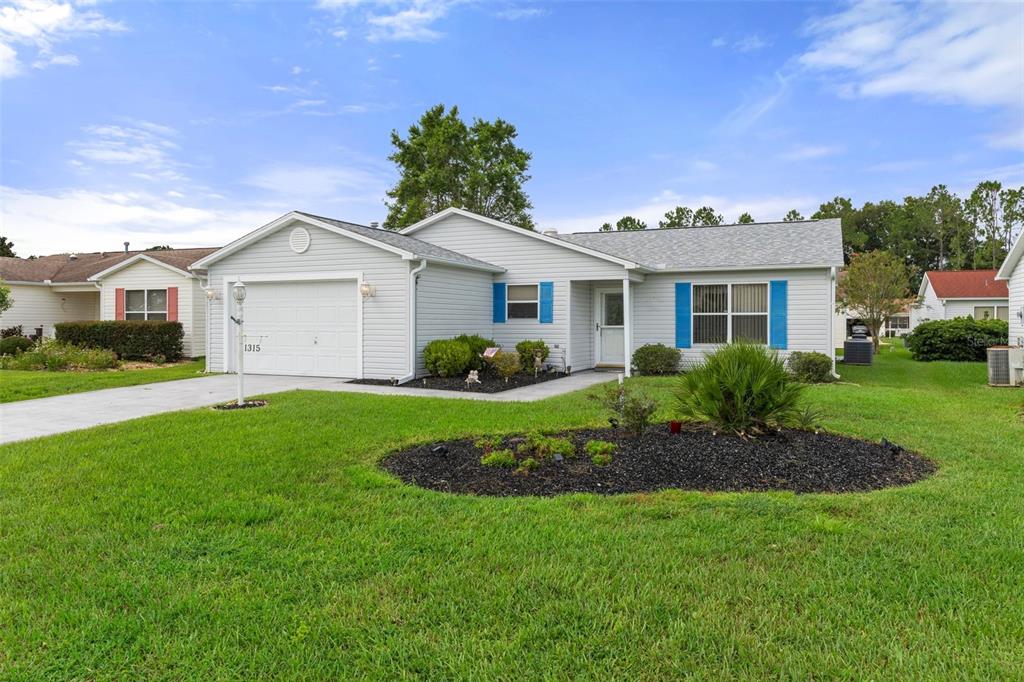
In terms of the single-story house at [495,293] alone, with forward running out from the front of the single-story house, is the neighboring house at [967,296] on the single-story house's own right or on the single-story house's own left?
on the single-story house's own left

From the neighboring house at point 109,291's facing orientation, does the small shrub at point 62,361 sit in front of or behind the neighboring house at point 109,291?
in front

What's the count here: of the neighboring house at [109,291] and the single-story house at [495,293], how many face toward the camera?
2

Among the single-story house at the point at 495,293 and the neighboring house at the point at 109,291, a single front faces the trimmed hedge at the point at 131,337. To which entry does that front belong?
the neighboring house

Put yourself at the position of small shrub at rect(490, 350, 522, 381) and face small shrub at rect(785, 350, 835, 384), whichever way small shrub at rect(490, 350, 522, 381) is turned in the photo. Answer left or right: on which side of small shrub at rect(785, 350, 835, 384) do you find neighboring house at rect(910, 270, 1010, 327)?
left

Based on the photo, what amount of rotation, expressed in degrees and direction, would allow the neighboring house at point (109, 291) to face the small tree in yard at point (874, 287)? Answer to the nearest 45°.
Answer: approximately 90° to its left

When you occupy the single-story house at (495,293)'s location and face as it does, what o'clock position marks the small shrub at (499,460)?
The small shrub is roughly at 12 o'clock from the single-story house.

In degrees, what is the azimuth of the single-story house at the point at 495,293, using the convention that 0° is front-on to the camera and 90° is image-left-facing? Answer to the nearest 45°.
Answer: approximately 0°

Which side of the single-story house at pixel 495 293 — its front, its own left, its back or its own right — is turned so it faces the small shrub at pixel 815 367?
left

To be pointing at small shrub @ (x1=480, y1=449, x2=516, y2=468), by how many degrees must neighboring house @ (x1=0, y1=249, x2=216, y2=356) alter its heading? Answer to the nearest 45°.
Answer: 0° — it already faces it

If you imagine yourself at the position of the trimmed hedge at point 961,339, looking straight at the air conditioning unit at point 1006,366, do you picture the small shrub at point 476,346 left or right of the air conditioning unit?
right

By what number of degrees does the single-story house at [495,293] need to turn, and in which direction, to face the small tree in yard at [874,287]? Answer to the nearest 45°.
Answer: approximately 135° to its left

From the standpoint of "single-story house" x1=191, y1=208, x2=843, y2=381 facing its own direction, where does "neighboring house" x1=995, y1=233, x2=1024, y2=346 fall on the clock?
The neighboring house is roughly at 9 o'clock from the single-story house.
